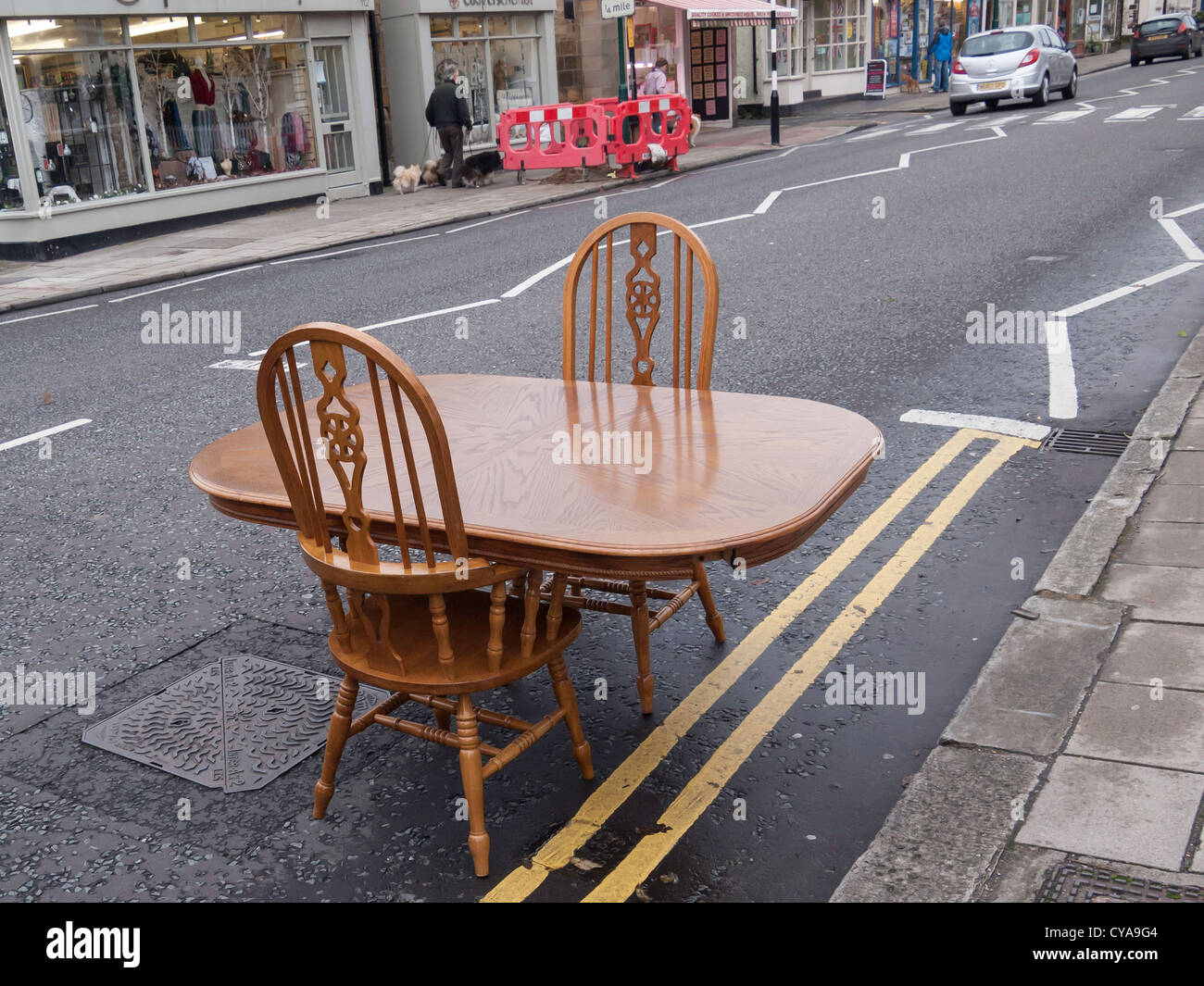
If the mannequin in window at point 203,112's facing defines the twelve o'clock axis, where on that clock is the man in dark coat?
The man in dark coat is roughly at 10 o'clock from the mannequin in window.

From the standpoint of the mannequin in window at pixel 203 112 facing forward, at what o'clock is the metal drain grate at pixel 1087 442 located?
The metal drain grate is roughly at 1 o'clock from the mannequin in window.

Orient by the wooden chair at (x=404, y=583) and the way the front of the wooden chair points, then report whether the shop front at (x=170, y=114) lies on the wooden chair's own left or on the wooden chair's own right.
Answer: on the wooden chair's own left

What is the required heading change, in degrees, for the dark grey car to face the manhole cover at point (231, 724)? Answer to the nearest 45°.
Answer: approximately 135° to its right

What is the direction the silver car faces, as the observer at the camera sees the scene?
facing away from the viewer and to the right of the viewer

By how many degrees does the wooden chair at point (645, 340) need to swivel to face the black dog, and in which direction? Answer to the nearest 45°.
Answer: approximately 135° to its right

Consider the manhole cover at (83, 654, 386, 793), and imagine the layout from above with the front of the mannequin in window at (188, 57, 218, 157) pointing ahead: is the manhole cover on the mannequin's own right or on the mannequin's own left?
on the mannequin's own right

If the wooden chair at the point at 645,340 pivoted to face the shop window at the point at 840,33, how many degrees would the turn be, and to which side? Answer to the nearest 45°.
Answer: approximately 135° to its right
